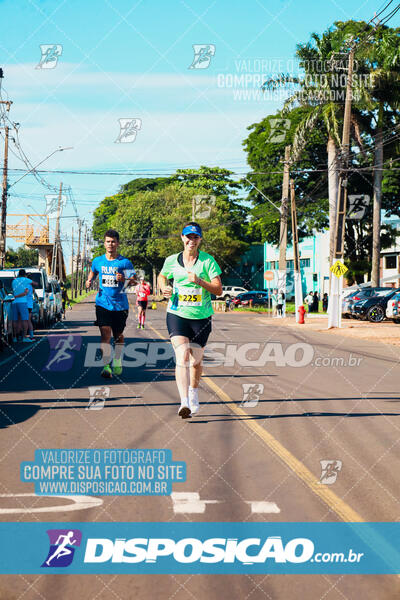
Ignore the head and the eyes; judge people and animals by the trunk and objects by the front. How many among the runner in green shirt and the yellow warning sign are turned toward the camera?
2

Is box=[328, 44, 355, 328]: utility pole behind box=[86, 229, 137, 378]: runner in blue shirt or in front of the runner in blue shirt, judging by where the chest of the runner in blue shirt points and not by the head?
behind

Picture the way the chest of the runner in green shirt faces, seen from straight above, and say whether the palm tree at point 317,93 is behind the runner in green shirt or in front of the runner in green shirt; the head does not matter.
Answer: behind

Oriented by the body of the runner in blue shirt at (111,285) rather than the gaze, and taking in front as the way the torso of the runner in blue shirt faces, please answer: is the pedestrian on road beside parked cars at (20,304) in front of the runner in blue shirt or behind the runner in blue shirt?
behind

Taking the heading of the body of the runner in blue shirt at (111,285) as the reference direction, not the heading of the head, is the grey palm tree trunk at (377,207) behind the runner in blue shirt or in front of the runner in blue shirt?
behind

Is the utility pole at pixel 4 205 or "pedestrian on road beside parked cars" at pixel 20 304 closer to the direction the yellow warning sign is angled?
the pedestrian on road beside parked cars

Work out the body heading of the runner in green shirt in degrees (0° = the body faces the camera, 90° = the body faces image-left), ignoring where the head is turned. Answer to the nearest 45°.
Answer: approximately 0°

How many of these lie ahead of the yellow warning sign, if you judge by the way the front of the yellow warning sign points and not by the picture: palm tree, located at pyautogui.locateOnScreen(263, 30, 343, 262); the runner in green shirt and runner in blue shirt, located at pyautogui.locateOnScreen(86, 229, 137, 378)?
2

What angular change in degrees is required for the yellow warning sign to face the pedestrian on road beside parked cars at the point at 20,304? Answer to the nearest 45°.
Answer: approximately 45° to its right

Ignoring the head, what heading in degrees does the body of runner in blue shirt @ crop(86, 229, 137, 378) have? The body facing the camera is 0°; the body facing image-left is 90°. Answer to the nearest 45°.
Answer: approximately 0°
